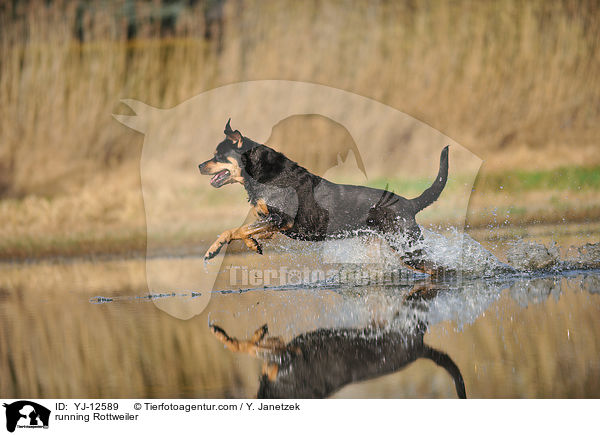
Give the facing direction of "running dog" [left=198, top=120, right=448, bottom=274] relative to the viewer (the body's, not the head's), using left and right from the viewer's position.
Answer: facing to the left of the viewer
